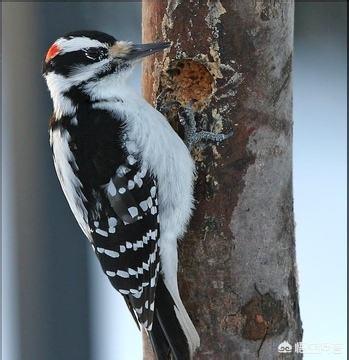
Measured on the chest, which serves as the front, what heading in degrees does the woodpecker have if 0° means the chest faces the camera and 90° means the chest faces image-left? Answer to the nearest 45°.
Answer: approximately 270°
